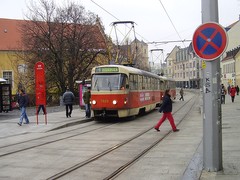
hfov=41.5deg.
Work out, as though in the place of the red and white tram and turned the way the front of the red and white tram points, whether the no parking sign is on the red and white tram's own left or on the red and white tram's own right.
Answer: on the red and white tram's own left

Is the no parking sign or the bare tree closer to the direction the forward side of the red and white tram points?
the no parking sign

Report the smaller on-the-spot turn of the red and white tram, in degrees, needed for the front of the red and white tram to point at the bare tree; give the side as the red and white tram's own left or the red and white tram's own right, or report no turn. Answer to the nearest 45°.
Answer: approximately 135° to the red and white tram's own right

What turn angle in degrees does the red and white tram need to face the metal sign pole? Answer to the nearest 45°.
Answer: approximately 45° to its left
